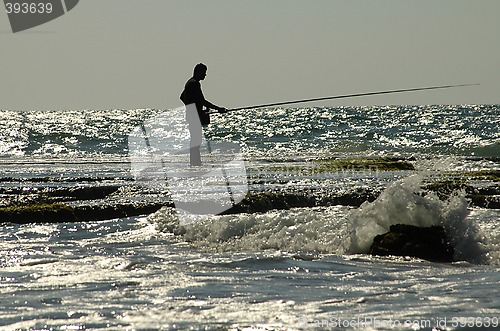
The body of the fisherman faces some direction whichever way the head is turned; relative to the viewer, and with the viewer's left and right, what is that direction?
facing to the right of the viewer

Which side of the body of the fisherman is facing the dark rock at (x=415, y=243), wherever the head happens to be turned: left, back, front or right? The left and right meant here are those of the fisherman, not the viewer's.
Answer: right
